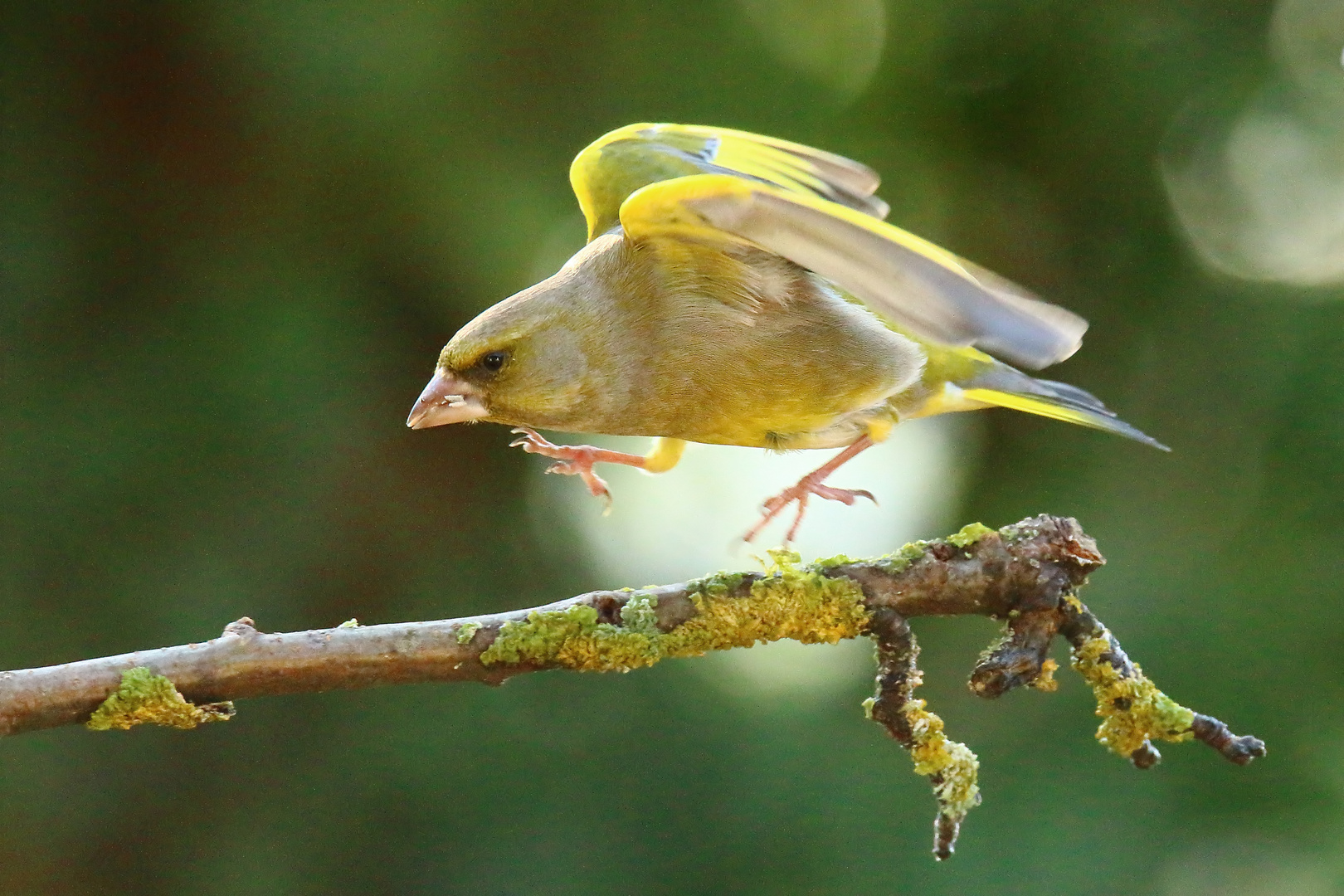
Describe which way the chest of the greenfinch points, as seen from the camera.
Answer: to the viewer's left
